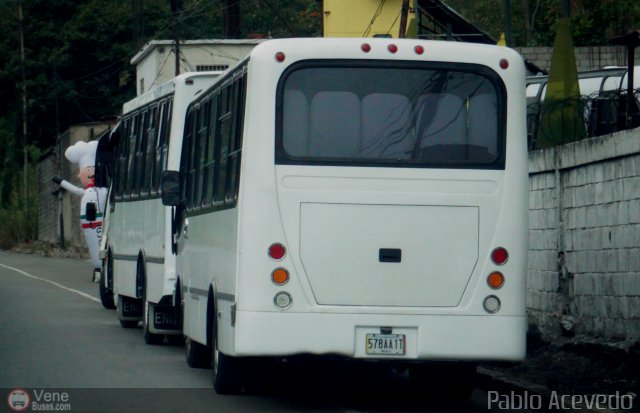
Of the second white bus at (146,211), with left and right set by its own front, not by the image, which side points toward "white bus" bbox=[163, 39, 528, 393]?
back

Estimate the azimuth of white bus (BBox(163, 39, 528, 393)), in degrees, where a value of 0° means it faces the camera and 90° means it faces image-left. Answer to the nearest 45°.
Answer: approximately 180°

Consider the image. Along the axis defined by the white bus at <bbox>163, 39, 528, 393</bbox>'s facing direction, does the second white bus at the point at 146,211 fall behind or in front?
in front

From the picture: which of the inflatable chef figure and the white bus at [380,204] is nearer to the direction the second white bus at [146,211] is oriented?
the inflatable chef figure

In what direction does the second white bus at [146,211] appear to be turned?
away from the camera

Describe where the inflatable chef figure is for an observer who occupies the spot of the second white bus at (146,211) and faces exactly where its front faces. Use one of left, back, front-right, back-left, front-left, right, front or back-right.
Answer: front

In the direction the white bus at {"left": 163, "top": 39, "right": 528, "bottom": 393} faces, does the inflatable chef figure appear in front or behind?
in front

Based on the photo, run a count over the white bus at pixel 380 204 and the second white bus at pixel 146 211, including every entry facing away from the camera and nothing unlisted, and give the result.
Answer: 2
